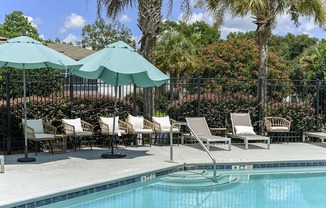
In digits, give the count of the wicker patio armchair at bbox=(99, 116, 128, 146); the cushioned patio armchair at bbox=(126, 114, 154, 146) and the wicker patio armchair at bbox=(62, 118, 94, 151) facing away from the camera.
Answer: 0

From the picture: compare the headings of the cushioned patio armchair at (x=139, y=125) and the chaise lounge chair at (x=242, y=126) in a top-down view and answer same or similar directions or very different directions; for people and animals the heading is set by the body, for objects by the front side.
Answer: same or similar directions

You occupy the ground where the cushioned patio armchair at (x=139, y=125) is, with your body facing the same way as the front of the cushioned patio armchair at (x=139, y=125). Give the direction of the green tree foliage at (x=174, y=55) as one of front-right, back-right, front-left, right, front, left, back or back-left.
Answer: back-left

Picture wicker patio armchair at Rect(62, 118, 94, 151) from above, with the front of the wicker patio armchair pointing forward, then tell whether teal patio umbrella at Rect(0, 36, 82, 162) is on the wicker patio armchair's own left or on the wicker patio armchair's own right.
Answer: on the wicker patio armchair's own right

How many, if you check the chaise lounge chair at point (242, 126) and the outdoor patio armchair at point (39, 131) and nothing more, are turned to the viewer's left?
0

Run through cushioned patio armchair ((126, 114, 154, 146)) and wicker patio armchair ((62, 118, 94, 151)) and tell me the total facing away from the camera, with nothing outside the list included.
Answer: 0

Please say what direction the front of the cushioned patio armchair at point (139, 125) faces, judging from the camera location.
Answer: facing the viewer and to the right of the viewer

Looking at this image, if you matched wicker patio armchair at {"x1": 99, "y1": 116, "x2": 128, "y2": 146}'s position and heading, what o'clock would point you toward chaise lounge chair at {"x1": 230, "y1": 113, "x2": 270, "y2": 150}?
chaise lounge chair at {"x1": 230, "y1": 113, "x2": 270, "y2": 150} is roughly at 10 o'clock from wicker patio armchair at {"x1": 99, "y1": 116, "x2": 128, "y2": 146}.

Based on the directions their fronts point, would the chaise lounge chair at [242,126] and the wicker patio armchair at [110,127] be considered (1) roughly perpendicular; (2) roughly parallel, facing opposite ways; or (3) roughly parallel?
roughly parallel

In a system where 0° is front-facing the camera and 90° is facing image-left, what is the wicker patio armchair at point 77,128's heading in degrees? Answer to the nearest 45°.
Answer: approximately 315°

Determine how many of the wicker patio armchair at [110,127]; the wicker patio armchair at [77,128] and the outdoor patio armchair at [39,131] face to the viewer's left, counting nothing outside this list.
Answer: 0

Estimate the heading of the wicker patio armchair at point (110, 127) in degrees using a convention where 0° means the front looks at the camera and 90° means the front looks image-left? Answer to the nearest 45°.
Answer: approximately 315°
